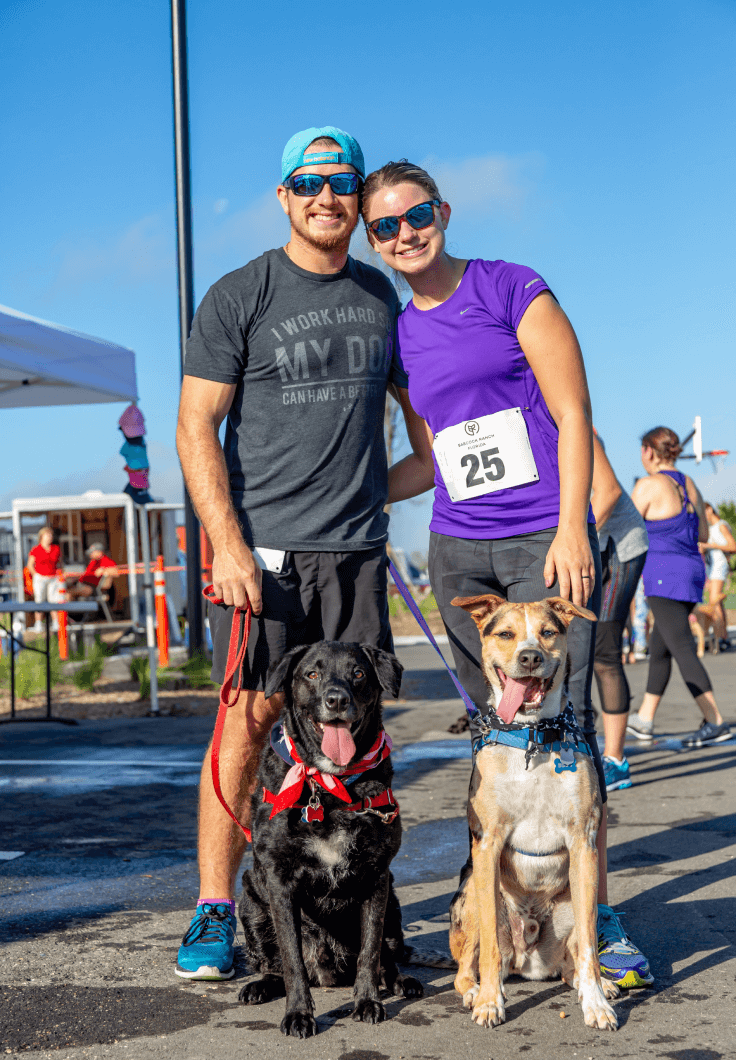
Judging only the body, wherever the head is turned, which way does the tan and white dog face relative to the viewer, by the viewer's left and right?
facing the viewer

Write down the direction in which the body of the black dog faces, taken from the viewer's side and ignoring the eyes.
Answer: toward the camera

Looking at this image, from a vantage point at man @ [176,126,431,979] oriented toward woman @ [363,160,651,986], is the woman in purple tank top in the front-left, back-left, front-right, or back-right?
front-left

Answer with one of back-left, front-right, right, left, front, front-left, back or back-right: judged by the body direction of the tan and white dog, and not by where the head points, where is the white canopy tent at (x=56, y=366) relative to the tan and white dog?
back-right

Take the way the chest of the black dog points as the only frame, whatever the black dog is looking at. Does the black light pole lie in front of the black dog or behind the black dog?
behind

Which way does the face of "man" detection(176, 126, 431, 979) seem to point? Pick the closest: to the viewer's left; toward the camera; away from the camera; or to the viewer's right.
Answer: toward the camera

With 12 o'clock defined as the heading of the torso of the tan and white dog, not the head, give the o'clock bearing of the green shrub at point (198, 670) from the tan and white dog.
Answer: The green shrub is roughly at 5 o'clock from the tan and white dog.

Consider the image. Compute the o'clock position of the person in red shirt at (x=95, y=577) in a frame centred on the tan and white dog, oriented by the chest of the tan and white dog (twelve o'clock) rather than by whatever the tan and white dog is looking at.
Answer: The person in red shirt is roughly at 5 o'clock from the tan and white dog.

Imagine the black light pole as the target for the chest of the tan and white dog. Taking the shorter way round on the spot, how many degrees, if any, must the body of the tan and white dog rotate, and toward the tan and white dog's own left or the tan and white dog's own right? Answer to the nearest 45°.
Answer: approximately 135° to the tan and white dog's own right
